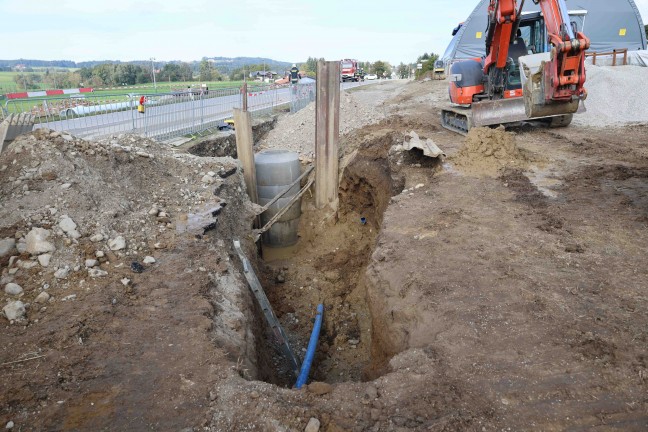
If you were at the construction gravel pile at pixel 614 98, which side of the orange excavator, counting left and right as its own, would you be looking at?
left

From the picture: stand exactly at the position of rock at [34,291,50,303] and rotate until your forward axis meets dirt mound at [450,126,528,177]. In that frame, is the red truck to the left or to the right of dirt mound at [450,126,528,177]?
left

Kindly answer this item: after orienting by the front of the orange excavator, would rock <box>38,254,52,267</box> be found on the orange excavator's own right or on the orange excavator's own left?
on the orange excavator's own right

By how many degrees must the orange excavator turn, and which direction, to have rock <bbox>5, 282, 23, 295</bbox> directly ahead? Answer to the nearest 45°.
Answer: approximately 90° to its right

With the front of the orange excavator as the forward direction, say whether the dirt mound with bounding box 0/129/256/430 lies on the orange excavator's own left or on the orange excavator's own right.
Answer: on the orange excavator's own right

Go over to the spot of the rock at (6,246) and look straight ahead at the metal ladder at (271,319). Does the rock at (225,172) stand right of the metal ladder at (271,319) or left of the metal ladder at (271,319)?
left

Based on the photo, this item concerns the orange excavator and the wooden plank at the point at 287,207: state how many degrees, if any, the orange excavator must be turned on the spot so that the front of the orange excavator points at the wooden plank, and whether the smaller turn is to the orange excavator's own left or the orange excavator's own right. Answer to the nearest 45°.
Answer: approximately 90° to the orange excavator's own right

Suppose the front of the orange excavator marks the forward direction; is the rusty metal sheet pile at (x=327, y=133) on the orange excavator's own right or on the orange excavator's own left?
on the orange excavator's own right

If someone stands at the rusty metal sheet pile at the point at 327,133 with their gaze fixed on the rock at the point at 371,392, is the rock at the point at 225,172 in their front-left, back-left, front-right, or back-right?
front-right

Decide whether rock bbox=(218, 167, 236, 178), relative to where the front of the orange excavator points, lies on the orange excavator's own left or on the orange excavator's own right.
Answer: on the orange excavator's own right
